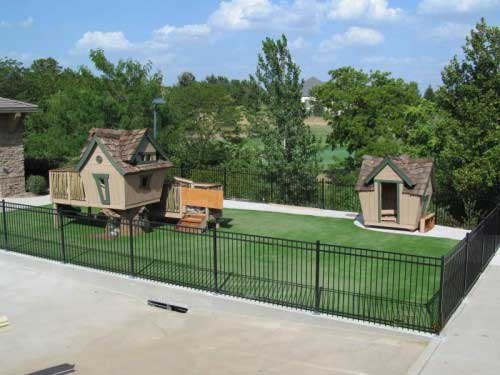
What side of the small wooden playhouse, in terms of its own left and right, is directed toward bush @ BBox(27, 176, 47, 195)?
right

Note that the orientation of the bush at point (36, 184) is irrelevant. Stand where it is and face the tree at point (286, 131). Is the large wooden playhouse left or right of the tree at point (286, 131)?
right

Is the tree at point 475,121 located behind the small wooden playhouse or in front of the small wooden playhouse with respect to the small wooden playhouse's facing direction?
behind

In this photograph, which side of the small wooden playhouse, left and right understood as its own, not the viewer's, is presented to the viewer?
front

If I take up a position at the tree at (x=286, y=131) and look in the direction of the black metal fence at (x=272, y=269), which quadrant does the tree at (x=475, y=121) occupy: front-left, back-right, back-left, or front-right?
front-left

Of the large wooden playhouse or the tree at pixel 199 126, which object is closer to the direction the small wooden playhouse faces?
the large wooden playhouse

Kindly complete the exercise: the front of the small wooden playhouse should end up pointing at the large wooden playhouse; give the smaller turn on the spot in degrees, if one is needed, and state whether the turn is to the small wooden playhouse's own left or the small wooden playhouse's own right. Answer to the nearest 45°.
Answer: approximately 90° to the small wooden playhouse's own right

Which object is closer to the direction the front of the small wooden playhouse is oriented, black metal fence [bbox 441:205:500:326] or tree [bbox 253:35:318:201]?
the black metal fence

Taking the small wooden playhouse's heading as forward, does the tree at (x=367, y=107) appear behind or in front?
behind

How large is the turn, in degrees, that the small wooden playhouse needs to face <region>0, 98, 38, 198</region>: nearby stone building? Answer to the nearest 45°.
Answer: approximately 90° to its right

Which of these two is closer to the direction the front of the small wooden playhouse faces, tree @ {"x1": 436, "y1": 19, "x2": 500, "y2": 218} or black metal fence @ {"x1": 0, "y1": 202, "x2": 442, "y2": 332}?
the black metal fence

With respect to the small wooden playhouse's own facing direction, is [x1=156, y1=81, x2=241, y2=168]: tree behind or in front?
behind
